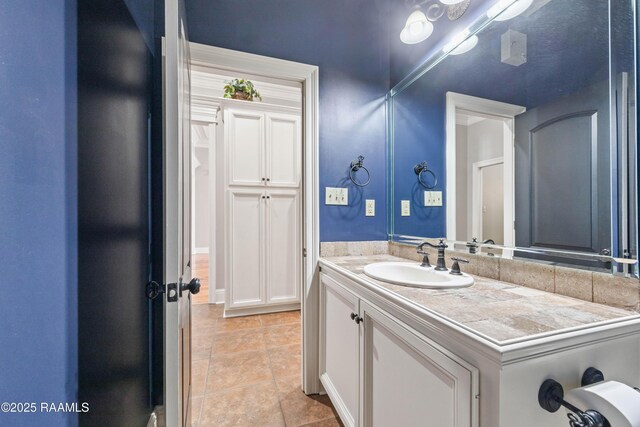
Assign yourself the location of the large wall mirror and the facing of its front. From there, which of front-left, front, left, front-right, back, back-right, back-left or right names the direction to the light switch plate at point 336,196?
front-right

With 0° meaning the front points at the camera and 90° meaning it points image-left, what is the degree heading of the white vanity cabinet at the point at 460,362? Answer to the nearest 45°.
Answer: approximately 45°

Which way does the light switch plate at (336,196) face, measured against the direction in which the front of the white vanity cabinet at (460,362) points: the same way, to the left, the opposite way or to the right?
to the left
